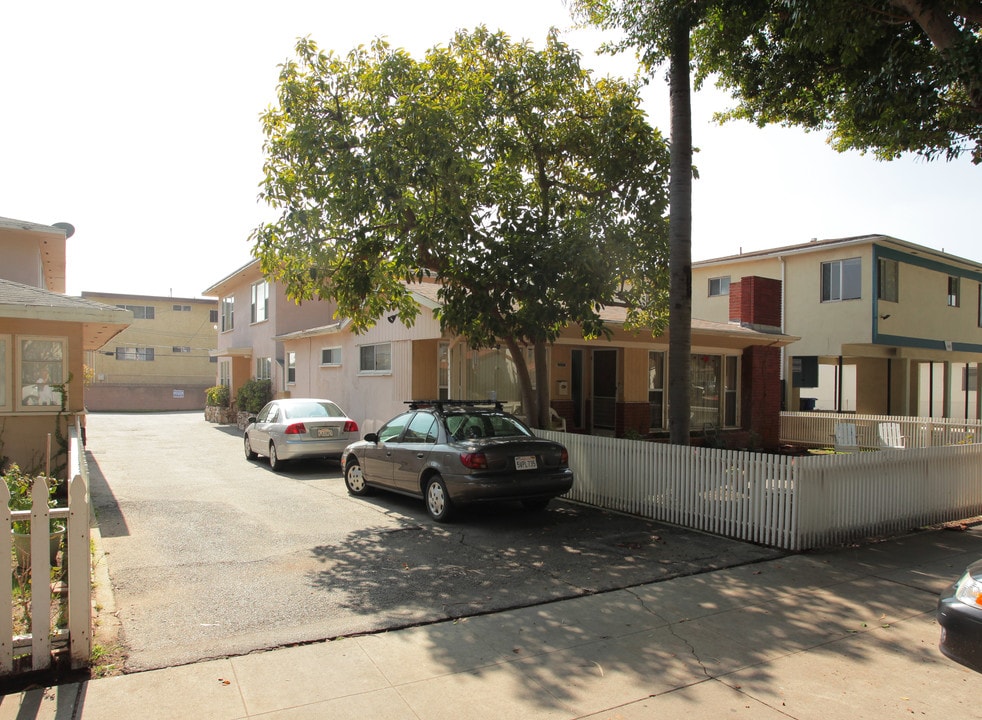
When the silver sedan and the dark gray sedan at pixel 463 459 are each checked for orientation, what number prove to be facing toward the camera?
0

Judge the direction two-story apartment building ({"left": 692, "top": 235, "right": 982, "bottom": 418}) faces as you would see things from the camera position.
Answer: facing the viewer and to the right of the viewer

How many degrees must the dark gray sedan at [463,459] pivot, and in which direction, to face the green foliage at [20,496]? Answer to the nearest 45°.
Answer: approximately 90° to its left

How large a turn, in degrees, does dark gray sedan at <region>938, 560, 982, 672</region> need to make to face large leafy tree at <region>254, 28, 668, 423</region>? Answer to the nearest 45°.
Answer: approximately 90° to its right

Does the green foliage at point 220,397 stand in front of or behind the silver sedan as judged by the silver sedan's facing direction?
in front

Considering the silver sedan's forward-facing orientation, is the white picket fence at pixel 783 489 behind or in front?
behind

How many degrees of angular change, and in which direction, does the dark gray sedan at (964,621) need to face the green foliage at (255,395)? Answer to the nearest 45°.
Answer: approximately 90° to its right

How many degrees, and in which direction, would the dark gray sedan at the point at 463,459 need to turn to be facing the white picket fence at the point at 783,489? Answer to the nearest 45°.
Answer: approximately 135° to its right

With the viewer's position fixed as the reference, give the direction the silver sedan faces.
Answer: facing away from the viewer and to the left of the viewer

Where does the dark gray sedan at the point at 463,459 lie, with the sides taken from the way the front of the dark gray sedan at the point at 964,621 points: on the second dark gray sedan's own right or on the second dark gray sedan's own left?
on the second dark gray sedan's own right

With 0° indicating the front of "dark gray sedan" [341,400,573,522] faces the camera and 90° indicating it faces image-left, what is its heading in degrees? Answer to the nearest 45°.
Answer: approximately 135°

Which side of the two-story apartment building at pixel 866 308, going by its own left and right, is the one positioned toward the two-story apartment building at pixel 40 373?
right

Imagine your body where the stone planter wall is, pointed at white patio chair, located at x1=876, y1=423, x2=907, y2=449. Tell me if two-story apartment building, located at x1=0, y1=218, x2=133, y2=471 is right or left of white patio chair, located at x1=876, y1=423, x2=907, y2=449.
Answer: right

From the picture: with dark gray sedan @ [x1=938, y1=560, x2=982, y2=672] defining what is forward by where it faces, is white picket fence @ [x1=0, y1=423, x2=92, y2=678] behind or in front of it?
in front
